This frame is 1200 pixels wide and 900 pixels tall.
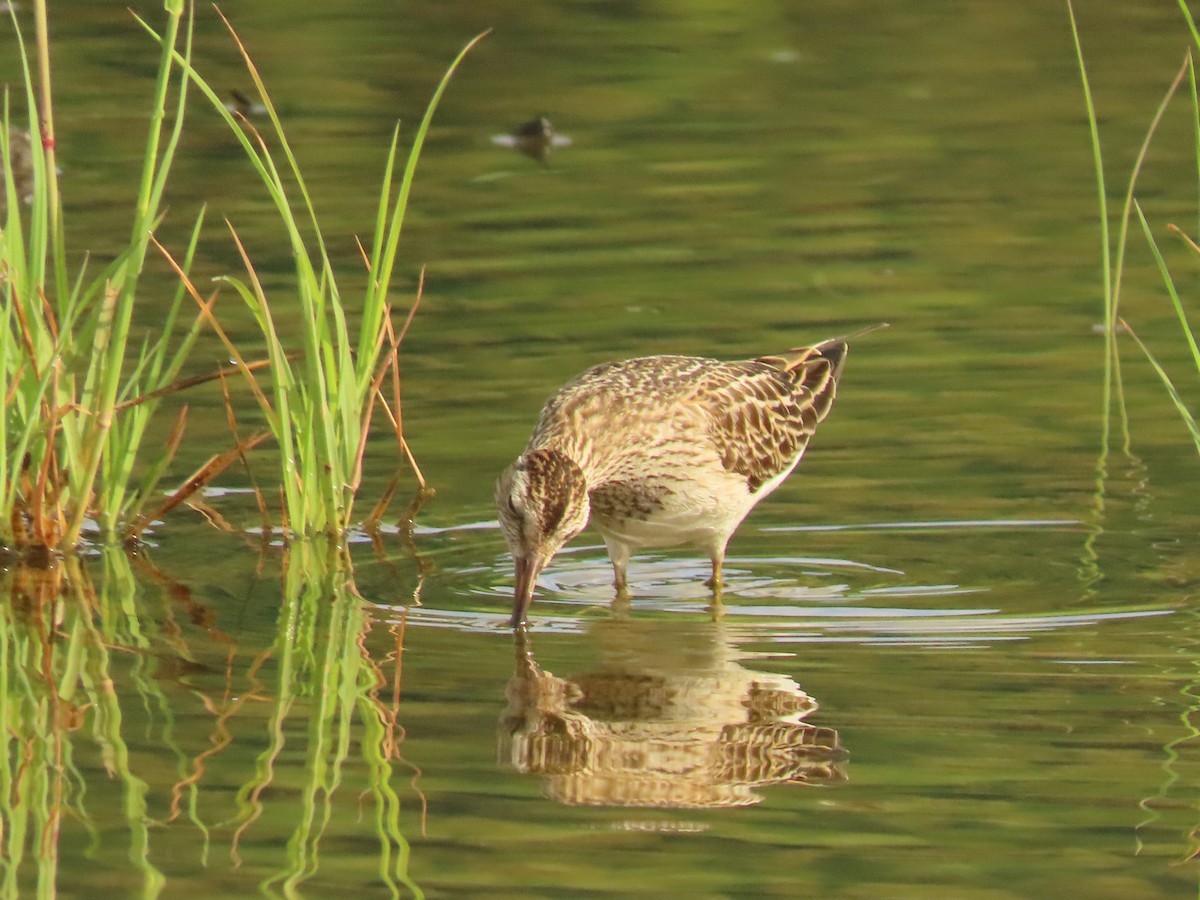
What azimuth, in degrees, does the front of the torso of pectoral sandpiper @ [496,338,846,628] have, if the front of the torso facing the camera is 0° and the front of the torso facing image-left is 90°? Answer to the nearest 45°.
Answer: approximately 45°
